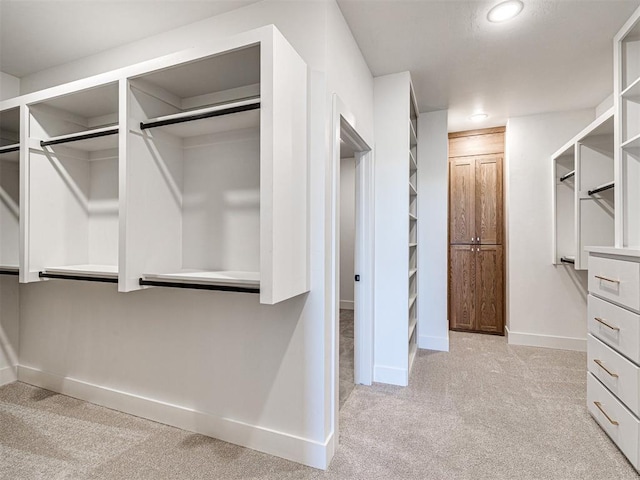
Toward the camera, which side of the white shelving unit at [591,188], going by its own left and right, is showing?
left

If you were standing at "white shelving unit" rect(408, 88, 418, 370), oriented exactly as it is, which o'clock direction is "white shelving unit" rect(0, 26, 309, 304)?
"white shelving unit" rect(0, 26, 309, 304) is roughly at 4 o'clock from "white shelving unit" rect(408, 88, 418, 370).

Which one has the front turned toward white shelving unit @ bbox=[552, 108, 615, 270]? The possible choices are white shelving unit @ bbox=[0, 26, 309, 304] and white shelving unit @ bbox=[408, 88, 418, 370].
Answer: white shelving unit @ bbox=[408, 88, 418, 370]

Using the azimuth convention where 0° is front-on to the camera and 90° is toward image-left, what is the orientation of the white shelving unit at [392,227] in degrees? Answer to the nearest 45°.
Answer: approximately 270°
